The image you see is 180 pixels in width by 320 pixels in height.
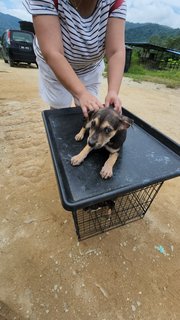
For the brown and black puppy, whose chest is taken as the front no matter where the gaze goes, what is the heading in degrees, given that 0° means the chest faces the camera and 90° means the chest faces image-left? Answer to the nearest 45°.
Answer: approximately 45°

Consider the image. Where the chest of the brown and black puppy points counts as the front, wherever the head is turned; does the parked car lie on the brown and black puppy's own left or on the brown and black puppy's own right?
on the brown and black puppy's own right
